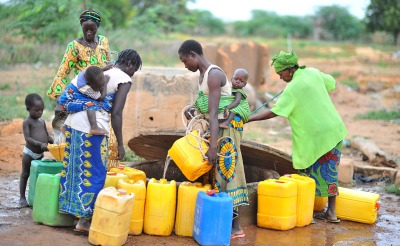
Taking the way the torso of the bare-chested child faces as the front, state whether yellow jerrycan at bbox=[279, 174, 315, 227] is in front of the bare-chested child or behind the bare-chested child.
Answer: in front

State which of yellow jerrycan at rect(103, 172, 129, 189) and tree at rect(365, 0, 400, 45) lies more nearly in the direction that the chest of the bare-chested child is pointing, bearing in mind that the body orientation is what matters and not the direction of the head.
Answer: the yellow jerrycan

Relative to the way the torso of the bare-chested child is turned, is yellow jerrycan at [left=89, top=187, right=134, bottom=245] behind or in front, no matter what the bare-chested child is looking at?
in front

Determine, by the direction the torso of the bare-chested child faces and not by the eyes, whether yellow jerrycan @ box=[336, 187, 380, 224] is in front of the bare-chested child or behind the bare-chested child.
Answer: in front

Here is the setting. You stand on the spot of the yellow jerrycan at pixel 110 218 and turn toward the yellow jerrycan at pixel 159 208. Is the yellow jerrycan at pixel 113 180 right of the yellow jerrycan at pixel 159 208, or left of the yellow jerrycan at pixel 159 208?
left

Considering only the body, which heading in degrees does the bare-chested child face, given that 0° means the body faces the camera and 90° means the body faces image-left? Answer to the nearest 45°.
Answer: approximately 315°
